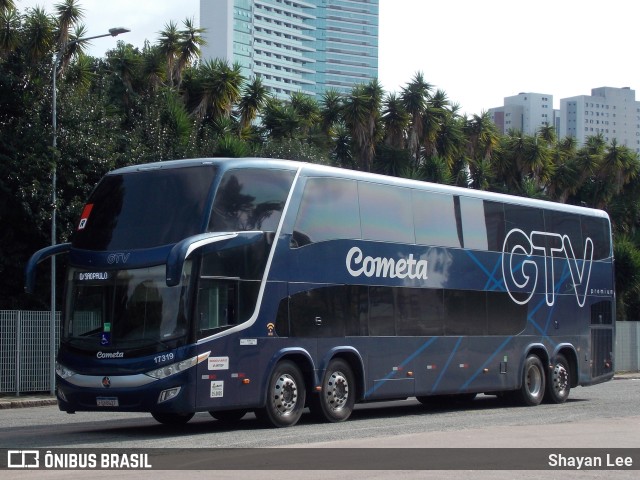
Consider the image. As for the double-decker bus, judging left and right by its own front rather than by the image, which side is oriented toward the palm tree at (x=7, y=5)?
right

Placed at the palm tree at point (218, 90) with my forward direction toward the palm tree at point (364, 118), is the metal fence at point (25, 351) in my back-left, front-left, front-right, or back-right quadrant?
back-right

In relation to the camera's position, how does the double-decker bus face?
facing the viewer and to the left of the viewer

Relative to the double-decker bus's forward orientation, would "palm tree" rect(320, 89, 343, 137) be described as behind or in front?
behind

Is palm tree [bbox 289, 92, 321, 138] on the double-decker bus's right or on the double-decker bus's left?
on its right

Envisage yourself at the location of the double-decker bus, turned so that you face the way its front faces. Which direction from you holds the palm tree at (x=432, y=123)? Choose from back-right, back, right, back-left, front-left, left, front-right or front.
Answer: back-right

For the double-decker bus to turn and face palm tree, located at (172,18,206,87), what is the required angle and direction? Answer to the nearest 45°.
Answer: approximately 135° to its right

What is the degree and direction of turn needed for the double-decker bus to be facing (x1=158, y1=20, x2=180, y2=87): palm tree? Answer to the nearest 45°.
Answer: approximately 135° to its right

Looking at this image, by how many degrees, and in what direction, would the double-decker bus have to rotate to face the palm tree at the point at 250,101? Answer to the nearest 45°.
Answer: approximately 135° to its right

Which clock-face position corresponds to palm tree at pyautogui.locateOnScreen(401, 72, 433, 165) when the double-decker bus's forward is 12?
The palm tree is roughly at 5 o'clock from the double-decker bus.
